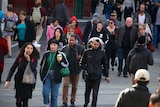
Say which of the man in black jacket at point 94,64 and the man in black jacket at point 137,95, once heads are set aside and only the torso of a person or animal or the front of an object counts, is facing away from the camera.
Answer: the man in black jacket at point 137,95

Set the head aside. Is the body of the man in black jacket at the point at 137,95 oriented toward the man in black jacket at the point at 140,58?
yes

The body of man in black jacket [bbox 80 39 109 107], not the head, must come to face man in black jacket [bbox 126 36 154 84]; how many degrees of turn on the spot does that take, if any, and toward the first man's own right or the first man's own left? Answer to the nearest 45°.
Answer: approximately 135° to the first man's own left

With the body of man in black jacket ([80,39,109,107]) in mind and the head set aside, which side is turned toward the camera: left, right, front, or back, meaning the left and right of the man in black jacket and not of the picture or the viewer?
front

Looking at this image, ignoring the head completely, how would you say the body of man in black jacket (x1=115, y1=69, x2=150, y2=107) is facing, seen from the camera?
away from the camera

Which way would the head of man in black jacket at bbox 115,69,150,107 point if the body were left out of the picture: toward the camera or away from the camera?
away from the camera

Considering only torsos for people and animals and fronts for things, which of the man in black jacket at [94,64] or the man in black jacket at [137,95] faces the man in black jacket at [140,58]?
the man in black jacket at [137,95]

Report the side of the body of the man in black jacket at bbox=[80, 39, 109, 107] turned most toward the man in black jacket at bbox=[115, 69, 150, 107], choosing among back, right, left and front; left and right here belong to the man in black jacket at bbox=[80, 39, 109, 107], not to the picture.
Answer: front

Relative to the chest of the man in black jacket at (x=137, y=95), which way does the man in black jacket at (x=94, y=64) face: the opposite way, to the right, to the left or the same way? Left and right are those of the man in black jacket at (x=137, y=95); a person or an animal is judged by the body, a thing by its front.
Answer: the opposite way
